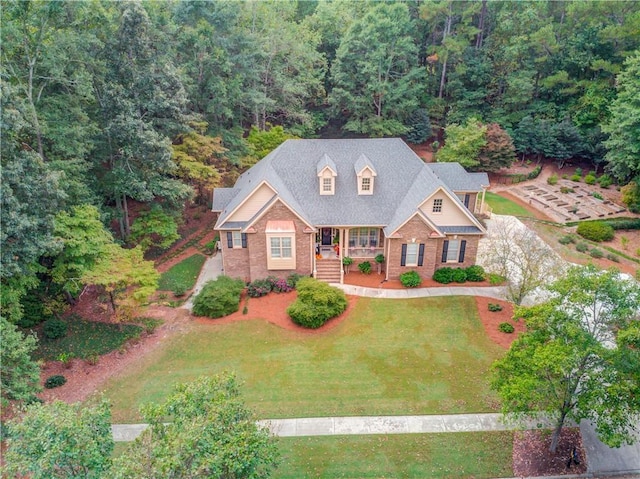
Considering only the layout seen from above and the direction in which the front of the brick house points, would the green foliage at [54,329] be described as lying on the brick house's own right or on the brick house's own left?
on the brick house's own right

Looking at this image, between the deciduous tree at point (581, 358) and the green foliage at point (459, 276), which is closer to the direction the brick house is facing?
the deciduous tree

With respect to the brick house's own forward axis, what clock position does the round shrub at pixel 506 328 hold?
The round shrub is roughly at 10 o'clock from the brick house.

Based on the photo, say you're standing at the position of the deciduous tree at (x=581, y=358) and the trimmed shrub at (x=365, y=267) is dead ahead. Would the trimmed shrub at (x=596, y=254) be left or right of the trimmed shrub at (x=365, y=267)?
right

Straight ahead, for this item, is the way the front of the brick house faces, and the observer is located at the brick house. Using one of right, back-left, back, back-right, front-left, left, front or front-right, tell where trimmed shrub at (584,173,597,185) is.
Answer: back-left

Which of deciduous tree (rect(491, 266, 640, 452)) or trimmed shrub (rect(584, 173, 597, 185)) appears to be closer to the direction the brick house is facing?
the deciduous tree

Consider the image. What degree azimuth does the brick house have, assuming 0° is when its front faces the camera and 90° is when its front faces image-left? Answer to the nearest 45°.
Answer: approximately 0°

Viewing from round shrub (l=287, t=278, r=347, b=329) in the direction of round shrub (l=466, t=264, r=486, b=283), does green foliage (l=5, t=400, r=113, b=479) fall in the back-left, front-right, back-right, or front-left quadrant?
back-right

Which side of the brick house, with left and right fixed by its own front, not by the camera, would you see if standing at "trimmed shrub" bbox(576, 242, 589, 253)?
left

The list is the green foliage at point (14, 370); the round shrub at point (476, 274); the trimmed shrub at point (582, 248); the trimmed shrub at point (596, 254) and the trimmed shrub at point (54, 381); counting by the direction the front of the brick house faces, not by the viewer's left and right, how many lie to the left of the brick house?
3

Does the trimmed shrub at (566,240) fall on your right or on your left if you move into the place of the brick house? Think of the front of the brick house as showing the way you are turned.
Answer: on your left

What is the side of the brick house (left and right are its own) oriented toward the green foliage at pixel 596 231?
left

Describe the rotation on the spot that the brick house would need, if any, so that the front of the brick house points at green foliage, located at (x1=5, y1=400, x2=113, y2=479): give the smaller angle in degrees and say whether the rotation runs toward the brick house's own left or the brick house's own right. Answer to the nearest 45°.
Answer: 0° — it already faces it

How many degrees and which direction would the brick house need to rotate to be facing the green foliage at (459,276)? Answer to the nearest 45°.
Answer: approximately 90° to its left
